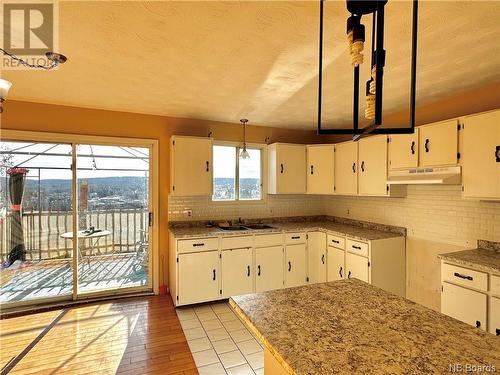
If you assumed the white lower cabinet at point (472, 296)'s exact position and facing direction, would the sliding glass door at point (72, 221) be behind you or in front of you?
in front

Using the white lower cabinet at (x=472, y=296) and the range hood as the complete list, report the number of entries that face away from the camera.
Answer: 0

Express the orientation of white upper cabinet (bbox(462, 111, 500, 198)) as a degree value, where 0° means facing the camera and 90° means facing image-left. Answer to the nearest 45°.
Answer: approximately 45°

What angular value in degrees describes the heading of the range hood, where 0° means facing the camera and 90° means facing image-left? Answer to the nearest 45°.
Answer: approximately 45°

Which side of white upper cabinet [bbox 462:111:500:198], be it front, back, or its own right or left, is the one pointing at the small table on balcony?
front

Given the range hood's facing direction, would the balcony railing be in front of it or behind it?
in front
